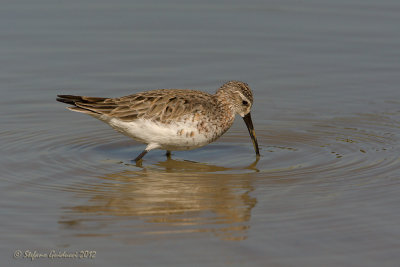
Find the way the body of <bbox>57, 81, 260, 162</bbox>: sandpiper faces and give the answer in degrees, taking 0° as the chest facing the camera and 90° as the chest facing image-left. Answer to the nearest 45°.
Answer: approximately 270°
